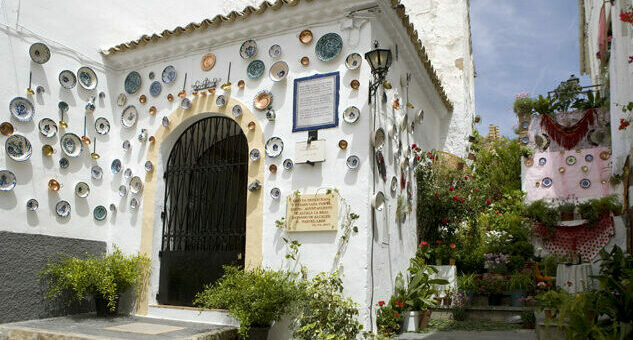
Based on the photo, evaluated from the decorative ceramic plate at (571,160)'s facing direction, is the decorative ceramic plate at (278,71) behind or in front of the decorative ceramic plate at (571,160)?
in front

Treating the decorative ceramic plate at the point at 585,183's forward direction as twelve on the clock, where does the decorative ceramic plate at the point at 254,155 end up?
the decorative ceramic plate at the point at 254,155 is roughly at 1 o'clock from the decorative ceramic plate at the point at 585,183.

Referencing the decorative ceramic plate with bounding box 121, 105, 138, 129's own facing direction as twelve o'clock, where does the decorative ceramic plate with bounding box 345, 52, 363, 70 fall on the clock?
the decorative ceramic plate with bounding box 345, 52, 363, 70 is roughly at 9 o'clock from the decorative ceramic plate with bounding box 121, 105, 138, 129.

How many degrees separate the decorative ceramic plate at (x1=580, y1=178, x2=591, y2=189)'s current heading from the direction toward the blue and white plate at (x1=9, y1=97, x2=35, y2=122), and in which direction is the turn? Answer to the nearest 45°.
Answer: approximately 45° to its right

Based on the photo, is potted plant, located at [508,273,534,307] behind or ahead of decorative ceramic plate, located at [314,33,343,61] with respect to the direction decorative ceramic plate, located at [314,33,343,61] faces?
behind

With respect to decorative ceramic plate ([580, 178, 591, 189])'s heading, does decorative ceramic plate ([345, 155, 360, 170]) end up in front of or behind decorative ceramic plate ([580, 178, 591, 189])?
in front

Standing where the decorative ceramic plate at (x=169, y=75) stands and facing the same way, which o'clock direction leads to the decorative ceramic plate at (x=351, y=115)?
the decorative ceramic plate at (x=351, y=115) is roughly at 9 o'clock from the decorative ceramic plate at (x=169, y=75).
